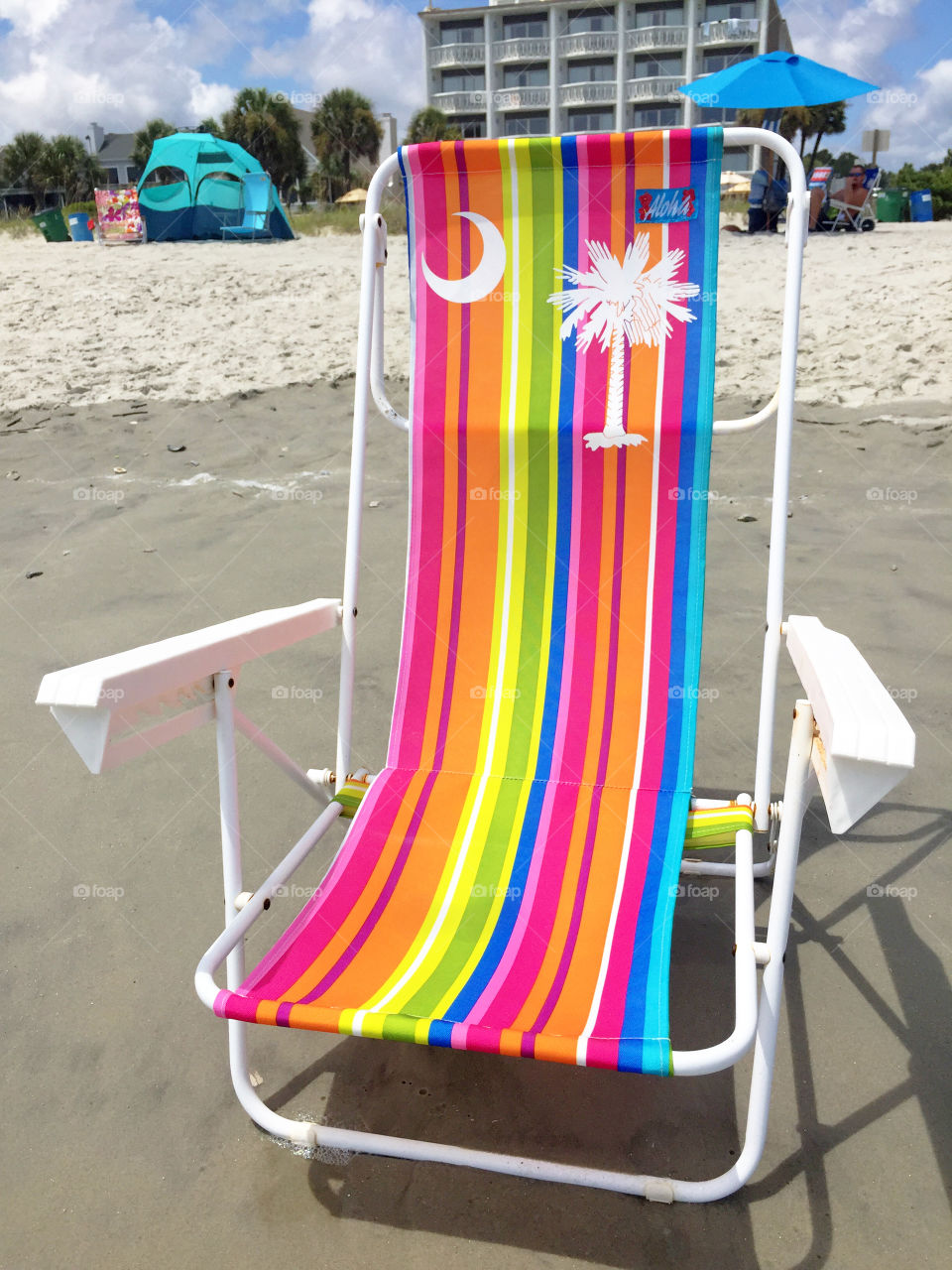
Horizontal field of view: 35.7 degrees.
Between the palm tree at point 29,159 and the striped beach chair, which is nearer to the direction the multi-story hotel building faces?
the striped beach chair

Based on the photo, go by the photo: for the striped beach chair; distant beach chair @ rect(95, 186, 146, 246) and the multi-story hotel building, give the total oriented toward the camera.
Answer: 3

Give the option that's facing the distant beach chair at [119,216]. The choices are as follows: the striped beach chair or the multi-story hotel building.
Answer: the multi-story hotel building

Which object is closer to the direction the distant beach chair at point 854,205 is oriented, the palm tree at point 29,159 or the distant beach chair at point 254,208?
the distant beach chair

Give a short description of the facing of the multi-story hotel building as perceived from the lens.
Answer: facing the viewer

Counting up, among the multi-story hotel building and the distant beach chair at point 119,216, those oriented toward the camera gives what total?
2

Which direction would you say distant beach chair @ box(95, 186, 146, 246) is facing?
toward the camera

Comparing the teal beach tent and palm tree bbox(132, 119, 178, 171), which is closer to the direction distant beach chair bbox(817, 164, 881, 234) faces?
the teal beach tent

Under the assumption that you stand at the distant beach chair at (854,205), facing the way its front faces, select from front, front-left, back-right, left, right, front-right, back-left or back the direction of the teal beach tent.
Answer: front-right

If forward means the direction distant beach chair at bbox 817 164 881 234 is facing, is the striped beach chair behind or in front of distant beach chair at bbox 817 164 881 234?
in front

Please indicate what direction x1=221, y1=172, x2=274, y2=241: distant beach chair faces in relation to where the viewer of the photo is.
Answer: facing the viewer and to the left of the viewer

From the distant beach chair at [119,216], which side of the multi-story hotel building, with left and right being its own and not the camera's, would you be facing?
front

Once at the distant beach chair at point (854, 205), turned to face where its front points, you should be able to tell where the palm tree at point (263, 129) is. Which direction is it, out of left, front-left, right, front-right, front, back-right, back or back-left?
right

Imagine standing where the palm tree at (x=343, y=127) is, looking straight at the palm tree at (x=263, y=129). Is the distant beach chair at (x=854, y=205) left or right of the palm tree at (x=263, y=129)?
left

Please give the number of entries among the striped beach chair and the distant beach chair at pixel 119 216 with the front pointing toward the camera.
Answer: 2

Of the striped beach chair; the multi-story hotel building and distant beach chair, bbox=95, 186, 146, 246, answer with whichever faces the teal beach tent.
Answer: the multi-story hotel building

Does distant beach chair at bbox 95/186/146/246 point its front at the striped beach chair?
yes
